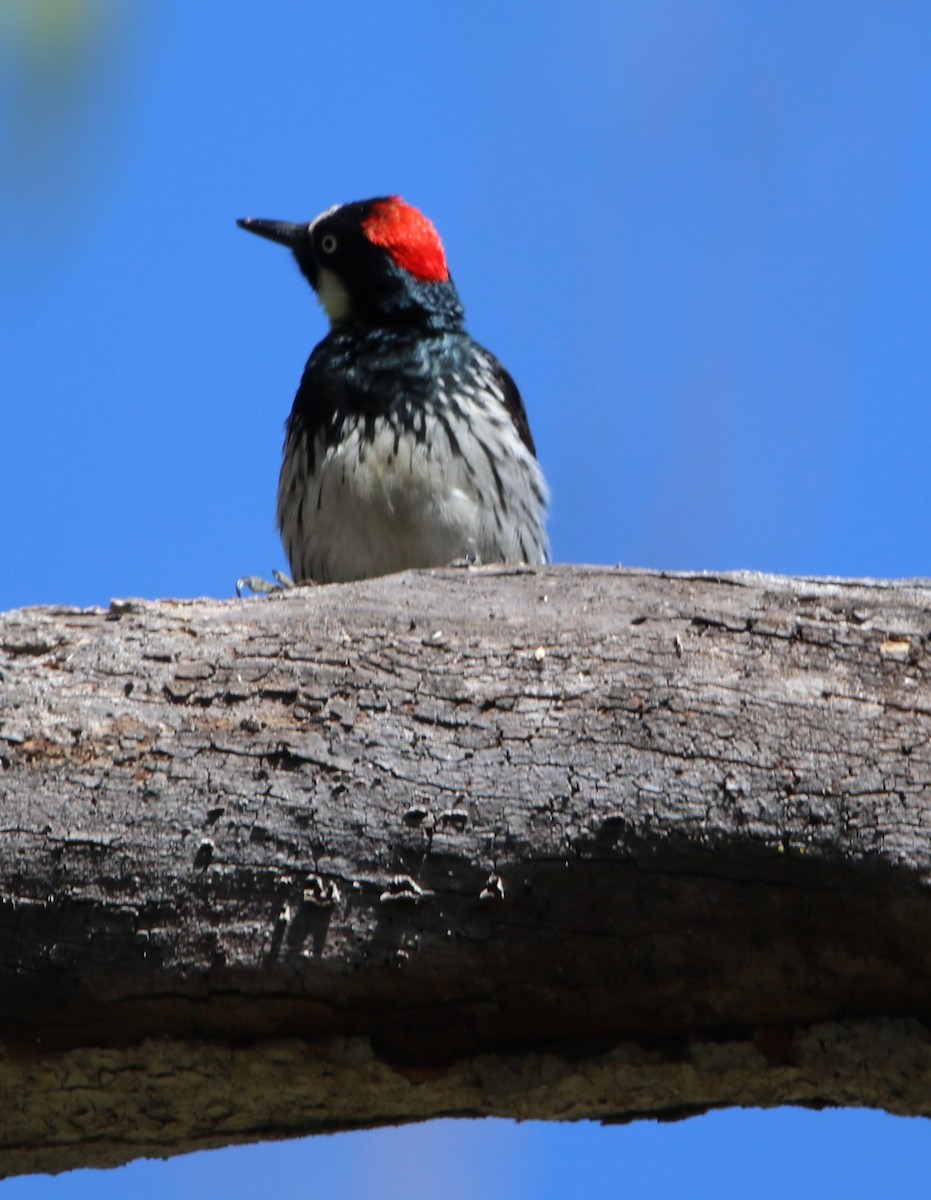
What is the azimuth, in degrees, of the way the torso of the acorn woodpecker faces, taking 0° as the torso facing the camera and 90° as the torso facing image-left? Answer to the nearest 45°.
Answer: approximately 0°
